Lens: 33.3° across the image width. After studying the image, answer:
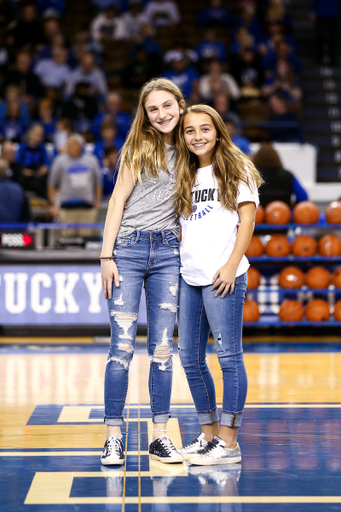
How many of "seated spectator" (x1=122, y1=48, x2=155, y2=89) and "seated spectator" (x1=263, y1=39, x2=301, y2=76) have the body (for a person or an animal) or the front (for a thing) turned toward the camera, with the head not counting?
2

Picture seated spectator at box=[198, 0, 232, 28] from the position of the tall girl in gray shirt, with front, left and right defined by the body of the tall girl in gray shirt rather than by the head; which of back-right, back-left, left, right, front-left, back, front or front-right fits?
back

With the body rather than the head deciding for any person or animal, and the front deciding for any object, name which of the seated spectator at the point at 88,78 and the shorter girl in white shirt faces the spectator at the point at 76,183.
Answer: the seated spectator at the point at 88,78

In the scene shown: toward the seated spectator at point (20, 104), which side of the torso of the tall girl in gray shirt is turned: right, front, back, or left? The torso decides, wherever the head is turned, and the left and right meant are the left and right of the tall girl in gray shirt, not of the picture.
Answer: back

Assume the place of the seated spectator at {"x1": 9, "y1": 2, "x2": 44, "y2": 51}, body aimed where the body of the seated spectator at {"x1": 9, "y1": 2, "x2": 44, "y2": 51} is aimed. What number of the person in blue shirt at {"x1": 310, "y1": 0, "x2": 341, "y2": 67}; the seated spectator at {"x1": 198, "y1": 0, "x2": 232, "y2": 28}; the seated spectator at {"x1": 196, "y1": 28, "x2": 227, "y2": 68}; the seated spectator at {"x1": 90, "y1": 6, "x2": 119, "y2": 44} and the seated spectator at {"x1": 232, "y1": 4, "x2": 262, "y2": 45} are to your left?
5

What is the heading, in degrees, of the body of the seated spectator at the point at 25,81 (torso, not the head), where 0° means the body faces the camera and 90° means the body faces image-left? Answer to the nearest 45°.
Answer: approximately 0°

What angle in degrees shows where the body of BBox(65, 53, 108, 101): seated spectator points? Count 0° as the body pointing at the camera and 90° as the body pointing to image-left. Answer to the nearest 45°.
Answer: approximately 0°

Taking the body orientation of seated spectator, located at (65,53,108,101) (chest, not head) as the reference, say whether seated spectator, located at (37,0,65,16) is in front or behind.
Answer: behind

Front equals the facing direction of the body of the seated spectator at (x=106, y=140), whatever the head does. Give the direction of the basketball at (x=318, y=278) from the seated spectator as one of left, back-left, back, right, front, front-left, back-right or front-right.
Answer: front-left
